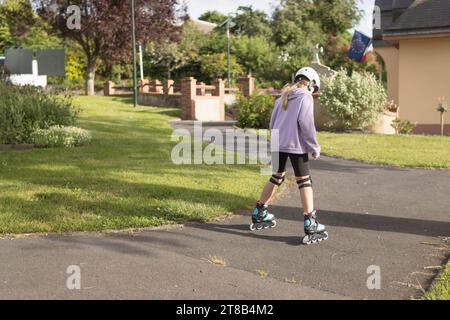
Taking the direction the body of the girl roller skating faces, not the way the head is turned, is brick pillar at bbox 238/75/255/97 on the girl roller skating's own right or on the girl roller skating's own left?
on the girl roller skating's own left

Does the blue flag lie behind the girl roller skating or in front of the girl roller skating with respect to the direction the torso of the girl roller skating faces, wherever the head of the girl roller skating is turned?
in front

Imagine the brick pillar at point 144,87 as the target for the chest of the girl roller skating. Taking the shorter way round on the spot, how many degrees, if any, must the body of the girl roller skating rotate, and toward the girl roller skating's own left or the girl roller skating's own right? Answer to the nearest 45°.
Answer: approximately 45° to the girl roller skating's own left

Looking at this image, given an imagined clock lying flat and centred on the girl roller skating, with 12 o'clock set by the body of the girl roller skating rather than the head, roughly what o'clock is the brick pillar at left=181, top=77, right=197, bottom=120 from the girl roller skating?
The brick pillar is roughly at 10 o'clock from the girl roller skating.

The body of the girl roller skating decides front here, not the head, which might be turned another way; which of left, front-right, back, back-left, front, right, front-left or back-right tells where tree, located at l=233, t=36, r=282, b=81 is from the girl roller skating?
front-left

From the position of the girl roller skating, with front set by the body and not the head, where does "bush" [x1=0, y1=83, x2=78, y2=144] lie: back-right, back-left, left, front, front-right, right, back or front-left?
left

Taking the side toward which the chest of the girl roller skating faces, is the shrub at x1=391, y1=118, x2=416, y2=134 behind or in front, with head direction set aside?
in front

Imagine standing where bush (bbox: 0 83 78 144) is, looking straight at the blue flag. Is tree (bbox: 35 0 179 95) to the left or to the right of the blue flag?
left

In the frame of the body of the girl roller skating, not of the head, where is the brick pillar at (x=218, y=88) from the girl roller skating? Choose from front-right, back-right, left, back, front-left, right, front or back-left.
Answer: front-left

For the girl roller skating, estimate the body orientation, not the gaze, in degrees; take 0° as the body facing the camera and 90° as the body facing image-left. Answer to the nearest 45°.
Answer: approximately 225°
